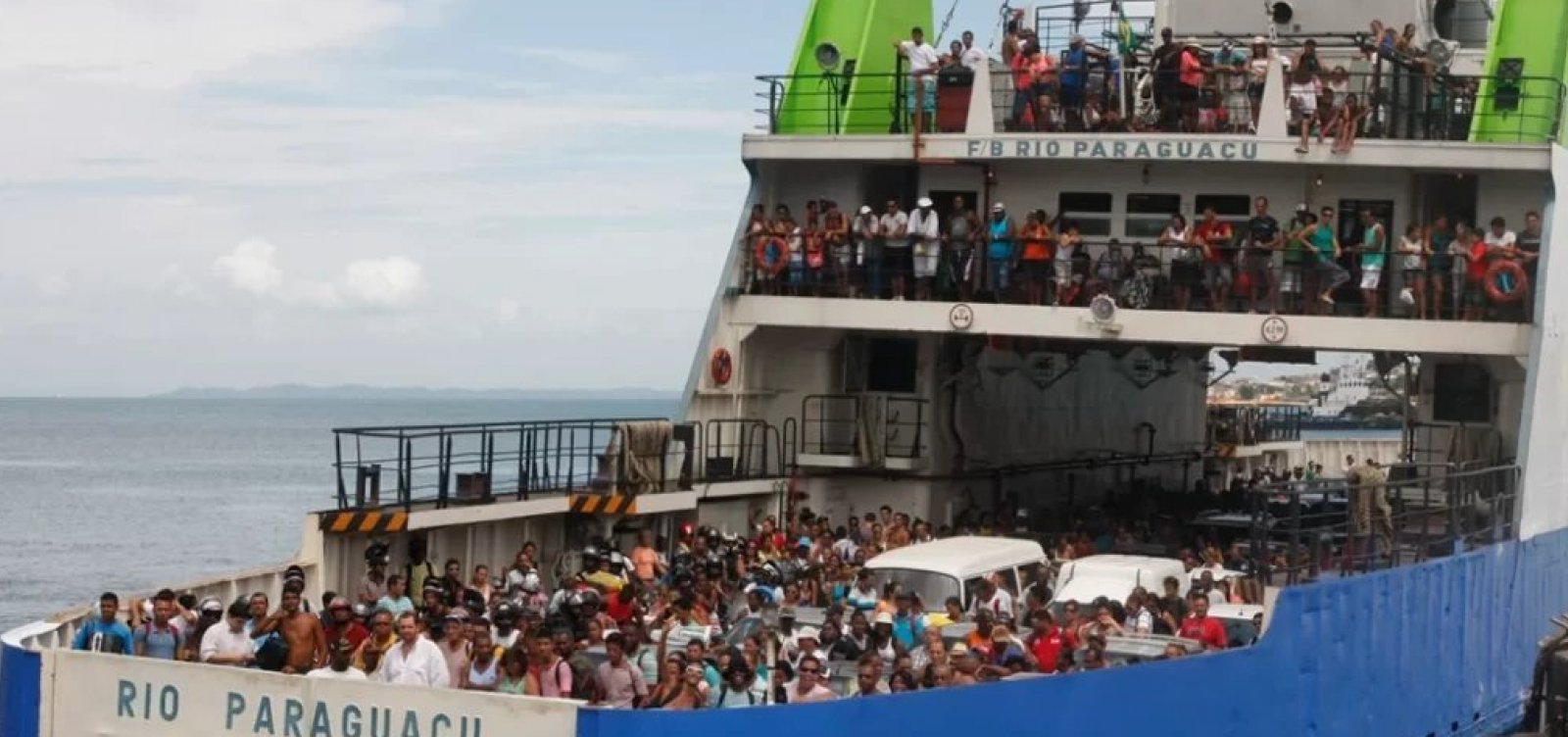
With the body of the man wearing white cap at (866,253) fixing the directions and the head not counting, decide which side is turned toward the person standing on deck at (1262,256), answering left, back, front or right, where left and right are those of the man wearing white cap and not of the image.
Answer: left

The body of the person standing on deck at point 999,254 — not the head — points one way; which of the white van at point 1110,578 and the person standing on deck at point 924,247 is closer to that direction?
the white van

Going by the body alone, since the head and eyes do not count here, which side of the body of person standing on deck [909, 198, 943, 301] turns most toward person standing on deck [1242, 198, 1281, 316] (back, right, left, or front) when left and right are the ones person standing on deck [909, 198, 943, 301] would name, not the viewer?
left

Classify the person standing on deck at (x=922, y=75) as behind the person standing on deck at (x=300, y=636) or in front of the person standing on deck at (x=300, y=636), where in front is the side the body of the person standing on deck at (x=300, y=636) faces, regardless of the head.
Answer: behind

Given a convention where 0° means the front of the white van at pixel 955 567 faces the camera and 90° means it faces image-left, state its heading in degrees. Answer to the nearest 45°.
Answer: approximately 45°
